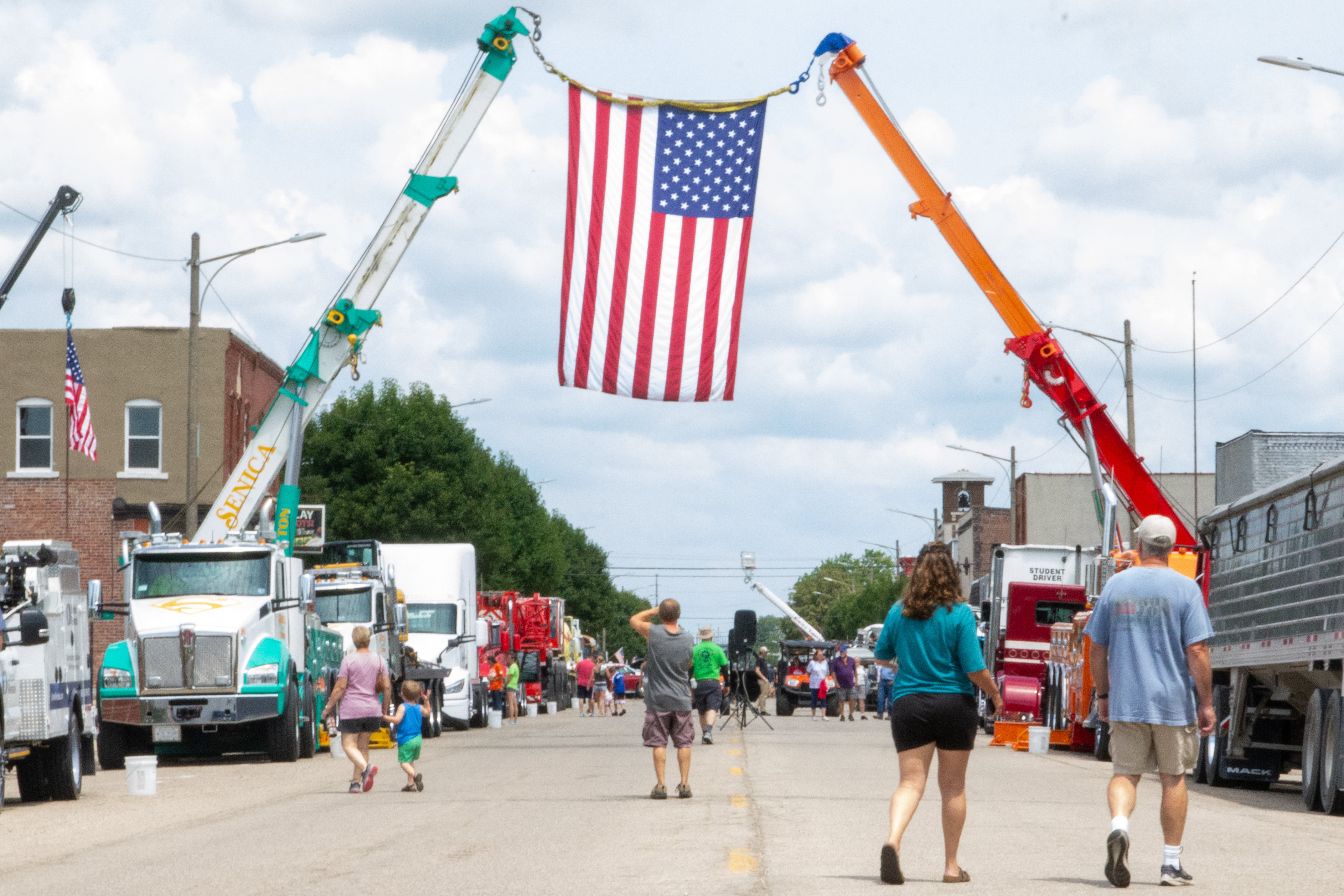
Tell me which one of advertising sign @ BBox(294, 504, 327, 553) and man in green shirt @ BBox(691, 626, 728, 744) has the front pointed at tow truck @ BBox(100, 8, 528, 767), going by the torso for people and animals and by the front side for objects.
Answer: the advertising sign

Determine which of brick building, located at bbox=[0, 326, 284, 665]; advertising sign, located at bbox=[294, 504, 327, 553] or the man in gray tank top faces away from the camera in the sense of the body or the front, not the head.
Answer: the man in gray tank top

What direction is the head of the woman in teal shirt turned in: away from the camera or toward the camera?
away from the camera

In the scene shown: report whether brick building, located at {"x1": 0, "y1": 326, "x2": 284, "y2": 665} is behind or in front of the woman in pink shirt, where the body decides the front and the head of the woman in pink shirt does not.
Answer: in front

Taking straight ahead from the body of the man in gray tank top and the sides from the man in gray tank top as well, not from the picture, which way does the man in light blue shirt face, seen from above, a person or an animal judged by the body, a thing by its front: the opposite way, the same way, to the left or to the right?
the same way

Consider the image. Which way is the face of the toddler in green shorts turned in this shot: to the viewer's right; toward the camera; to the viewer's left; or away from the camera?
away from the camera

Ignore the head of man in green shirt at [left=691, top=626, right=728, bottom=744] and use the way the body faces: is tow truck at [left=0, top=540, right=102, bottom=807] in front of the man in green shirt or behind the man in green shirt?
behind

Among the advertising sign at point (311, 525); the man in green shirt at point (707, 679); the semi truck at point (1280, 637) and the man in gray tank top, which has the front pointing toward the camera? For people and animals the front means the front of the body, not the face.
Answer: the advertising sign

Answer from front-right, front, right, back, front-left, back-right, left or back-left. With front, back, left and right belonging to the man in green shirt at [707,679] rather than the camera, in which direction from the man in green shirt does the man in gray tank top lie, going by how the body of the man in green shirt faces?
back

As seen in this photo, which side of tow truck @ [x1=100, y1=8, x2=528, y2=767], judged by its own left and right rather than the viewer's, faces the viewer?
front

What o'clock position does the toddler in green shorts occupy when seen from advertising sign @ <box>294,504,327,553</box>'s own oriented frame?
The toddler in green shorts is roughly at 12 o'clock from the advertising sign.

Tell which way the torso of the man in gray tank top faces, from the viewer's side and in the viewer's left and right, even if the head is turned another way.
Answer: facing away from the viewer

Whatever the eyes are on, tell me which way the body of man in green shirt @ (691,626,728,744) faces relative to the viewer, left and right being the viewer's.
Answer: facing away from the viewer

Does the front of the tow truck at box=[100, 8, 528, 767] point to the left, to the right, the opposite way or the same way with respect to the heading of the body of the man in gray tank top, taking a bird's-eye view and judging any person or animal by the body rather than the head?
the opposite way

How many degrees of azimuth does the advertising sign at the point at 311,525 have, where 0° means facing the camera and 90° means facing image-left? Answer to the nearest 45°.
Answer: approximately 0°

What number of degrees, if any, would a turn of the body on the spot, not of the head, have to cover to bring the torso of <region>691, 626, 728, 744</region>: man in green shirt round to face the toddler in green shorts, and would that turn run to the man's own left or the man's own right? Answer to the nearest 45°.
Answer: approximately 180°

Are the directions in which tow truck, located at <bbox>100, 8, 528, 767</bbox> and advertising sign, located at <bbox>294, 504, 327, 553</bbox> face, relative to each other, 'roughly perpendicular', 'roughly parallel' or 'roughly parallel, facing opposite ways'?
roughly parallel
